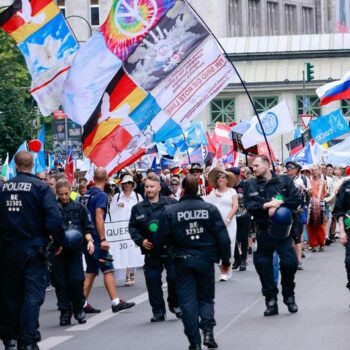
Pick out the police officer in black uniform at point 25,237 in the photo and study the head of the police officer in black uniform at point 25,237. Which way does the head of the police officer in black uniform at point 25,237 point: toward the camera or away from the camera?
away from the camera

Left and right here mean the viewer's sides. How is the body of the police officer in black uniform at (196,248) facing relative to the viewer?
facing away from the viewer

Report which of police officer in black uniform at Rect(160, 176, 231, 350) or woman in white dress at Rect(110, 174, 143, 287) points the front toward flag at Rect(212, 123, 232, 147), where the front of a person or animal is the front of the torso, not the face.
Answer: the police officer in black uniform

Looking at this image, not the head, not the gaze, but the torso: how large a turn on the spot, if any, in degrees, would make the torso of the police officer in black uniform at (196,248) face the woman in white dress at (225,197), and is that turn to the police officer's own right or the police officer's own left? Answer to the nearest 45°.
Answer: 0° — they already face them
